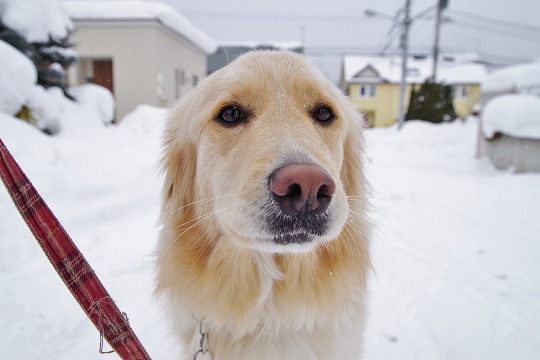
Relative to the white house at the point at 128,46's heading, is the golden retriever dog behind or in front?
in front

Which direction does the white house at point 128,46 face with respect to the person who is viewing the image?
facing the viewer

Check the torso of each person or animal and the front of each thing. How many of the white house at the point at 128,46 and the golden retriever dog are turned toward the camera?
2

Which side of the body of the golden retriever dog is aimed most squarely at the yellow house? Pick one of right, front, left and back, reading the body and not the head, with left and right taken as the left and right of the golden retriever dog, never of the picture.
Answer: back

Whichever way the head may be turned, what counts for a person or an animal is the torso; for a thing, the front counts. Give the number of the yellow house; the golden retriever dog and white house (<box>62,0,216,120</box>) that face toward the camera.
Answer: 3

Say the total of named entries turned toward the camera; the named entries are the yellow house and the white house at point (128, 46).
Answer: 2

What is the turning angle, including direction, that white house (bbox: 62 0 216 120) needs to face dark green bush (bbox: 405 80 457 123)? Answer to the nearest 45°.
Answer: approximately 90° to its left

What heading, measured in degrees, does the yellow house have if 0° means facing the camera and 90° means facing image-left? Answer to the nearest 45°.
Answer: approximately 0°

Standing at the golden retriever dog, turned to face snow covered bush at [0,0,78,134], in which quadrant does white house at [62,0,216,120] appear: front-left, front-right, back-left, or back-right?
front-right

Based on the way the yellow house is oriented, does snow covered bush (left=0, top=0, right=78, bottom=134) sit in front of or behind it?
in front

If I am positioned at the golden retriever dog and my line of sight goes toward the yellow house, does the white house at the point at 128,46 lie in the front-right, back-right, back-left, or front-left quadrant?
front-left

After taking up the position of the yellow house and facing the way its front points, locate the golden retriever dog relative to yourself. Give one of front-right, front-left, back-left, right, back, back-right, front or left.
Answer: front

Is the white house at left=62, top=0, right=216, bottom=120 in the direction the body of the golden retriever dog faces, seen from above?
no

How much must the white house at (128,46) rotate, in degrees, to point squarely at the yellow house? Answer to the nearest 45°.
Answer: approximately 135° to its left
